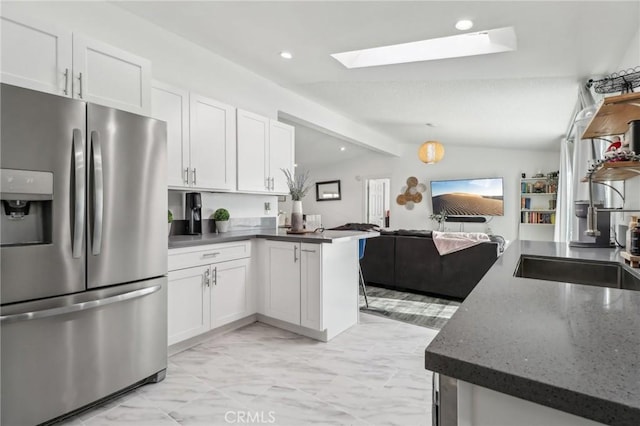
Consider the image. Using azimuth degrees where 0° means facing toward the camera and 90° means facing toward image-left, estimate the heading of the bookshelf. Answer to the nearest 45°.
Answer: approximately 0°

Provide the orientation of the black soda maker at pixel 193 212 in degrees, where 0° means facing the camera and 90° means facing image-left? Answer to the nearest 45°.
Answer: approximately 315°

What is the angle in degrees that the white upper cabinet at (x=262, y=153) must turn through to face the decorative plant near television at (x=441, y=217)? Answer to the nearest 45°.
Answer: approximately 90° to its left

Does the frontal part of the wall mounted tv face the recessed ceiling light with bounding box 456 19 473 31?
yes

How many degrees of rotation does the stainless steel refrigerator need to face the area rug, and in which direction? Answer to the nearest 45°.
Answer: approximately 45° to its left

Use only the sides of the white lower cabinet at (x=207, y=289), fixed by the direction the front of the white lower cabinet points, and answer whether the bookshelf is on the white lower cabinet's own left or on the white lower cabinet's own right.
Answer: on the white lower cabinet's own left

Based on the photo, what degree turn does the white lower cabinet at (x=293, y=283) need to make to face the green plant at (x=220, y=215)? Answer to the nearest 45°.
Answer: approximately 90° to its right

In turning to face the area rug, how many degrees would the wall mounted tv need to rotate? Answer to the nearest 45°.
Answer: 0° — it already faces it

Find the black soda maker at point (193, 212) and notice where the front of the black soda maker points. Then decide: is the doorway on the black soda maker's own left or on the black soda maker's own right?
on the black soda maker's own left
